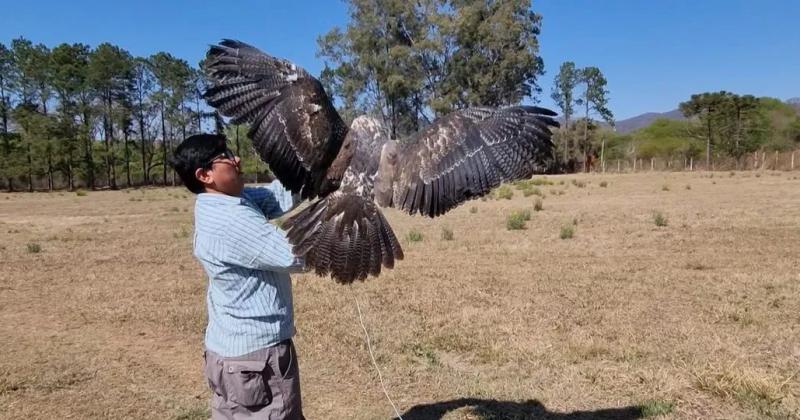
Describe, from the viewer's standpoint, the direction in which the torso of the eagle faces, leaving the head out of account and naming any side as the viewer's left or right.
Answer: facing away from the viewer

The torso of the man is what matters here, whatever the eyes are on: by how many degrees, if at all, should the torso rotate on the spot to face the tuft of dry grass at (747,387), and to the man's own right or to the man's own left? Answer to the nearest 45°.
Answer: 0° — they already face it

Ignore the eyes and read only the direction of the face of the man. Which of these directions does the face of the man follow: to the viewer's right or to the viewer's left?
to the viewer's right

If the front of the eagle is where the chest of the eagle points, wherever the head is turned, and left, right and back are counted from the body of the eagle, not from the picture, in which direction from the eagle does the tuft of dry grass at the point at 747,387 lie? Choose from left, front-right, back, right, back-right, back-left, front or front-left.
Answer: right

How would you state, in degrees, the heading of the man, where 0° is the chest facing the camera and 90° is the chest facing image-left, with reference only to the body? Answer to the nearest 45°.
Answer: approximately 270°

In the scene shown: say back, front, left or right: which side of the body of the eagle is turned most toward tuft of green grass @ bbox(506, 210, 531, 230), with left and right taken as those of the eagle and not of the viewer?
front
